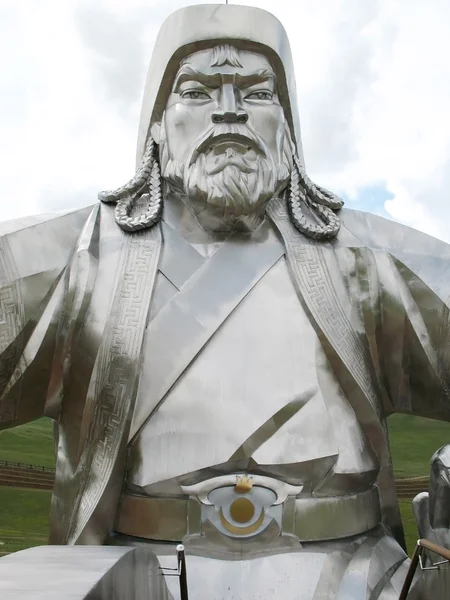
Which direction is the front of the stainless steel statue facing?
toward the camera

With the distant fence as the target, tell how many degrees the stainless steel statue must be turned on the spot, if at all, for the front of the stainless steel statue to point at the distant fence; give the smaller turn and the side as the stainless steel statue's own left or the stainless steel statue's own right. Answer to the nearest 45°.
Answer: approximately 180°
